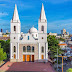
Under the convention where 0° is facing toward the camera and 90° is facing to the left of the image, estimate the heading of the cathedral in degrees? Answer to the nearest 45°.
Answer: approximately 0°
